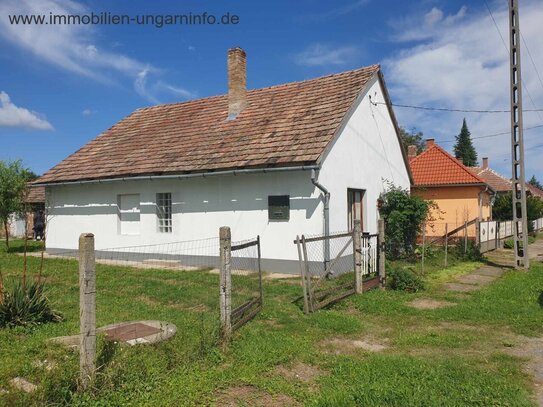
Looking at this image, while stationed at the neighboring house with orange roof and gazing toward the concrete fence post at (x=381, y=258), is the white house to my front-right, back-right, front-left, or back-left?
front-right

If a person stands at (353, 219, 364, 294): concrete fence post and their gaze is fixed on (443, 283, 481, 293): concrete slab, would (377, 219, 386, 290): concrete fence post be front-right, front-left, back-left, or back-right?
front-left

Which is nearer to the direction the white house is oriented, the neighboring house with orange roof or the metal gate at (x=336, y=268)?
the metal gate

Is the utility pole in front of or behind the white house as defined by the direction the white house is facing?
in front

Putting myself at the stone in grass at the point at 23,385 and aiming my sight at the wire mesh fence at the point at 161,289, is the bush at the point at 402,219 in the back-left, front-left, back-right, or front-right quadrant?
front-right

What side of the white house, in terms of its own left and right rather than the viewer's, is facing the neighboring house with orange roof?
left

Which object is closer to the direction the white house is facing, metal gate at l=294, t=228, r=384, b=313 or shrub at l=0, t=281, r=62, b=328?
the metal gate

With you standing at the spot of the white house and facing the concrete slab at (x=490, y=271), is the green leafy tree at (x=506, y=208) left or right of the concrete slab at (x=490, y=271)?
left

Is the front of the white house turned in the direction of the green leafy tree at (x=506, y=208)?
no
